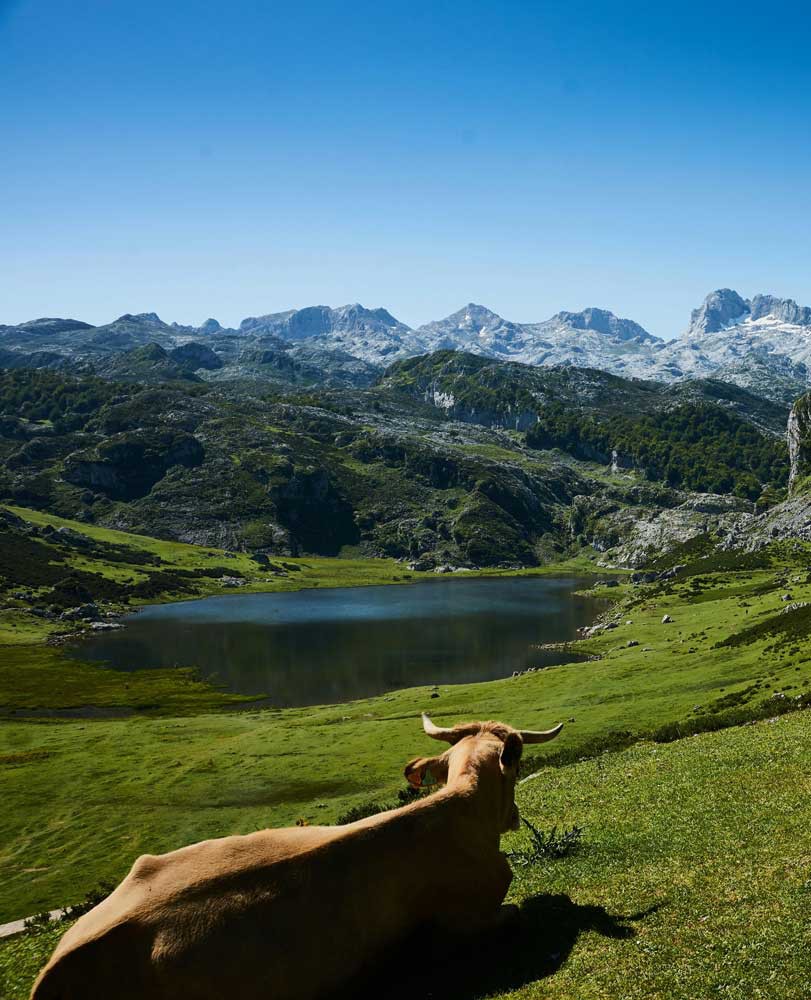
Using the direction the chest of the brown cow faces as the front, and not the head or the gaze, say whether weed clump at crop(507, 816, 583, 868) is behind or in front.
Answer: in front

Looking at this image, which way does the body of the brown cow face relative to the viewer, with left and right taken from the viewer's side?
facing away from the viewer and to the right of the viewer
